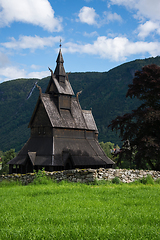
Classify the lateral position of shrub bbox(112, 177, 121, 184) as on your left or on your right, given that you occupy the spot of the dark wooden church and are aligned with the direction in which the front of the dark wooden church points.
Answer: on your left

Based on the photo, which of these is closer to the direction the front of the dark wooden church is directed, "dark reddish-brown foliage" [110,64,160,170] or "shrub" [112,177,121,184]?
the shrub

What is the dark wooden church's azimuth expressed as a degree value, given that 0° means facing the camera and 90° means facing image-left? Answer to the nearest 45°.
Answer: approximately 45°

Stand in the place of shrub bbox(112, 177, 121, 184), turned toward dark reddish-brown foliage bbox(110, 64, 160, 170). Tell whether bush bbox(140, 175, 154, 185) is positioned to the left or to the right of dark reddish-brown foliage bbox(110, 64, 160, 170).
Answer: right

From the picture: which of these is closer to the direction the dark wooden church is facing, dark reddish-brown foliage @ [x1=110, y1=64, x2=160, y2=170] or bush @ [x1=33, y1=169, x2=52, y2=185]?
the bush

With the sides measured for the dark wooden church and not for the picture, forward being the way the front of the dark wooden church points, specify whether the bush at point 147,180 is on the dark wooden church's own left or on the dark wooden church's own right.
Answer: on the dark wooden church's own left
